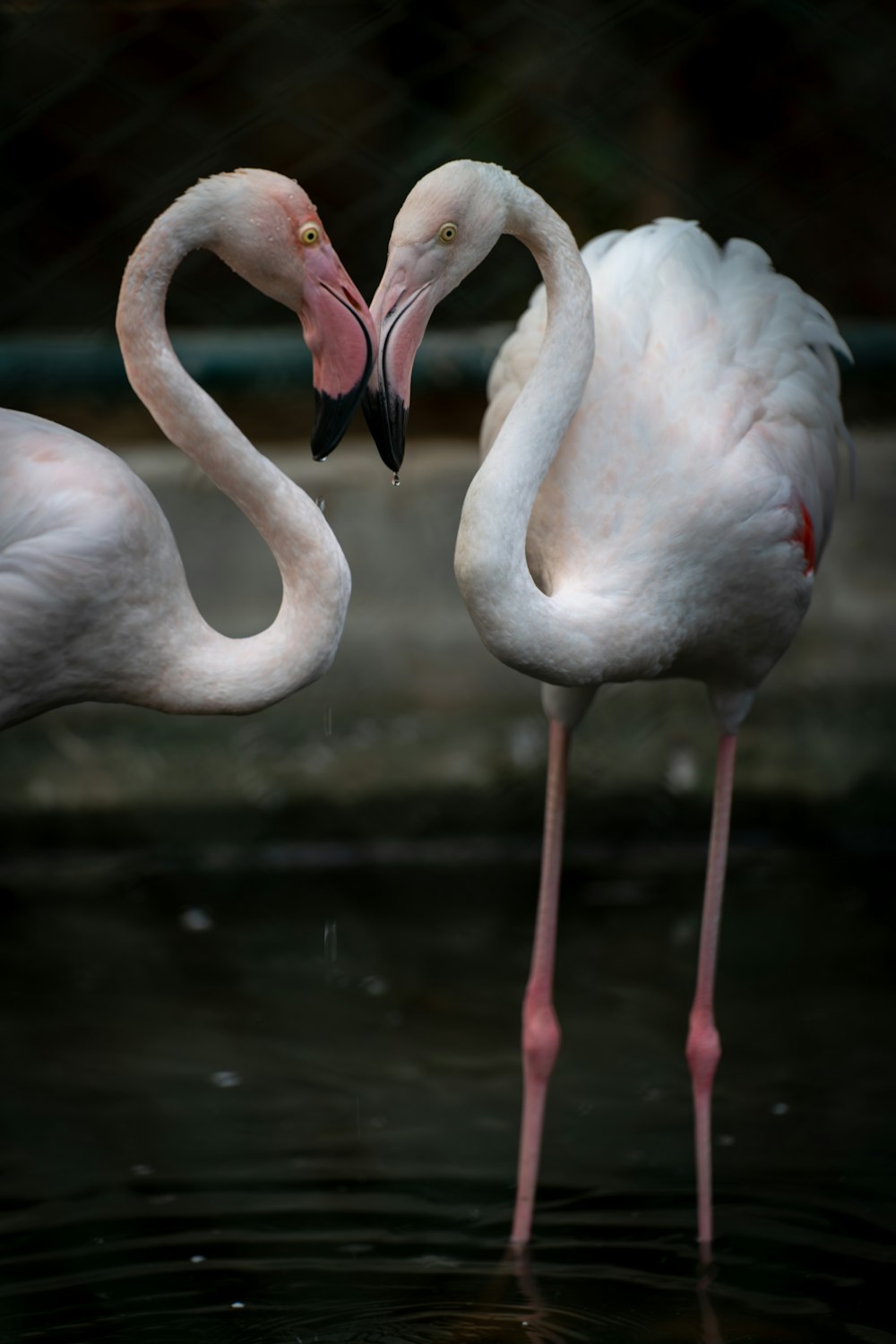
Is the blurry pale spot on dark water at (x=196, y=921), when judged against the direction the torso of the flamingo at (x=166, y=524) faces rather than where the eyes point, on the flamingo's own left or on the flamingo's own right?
on the flamingo's own left

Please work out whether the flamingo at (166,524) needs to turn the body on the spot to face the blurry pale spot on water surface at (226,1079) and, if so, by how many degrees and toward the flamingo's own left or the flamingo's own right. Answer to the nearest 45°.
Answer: approximately 90° to the flamingo's own left

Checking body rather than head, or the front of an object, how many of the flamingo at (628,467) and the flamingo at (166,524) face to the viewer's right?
1

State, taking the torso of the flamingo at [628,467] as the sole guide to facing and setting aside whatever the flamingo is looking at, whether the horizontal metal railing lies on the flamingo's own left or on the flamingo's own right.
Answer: on the flamingo's own right

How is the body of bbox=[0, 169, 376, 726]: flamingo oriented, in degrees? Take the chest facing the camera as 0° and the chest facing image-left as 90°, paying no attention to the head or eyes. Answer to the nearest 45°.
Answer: approximately 270°
